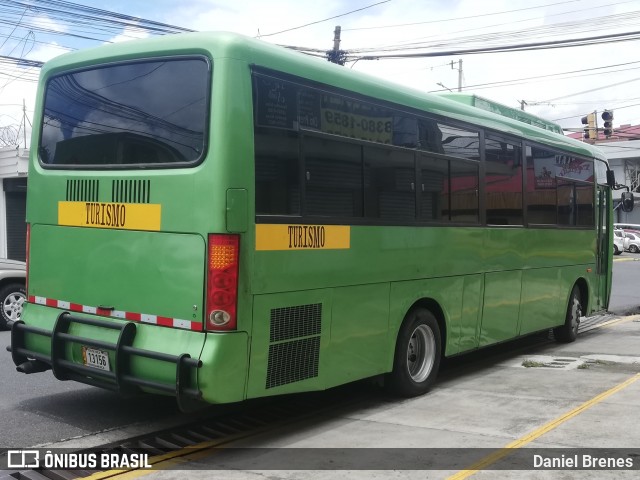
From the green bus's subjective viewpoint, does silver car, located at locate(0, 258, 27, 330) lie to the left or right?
on its left

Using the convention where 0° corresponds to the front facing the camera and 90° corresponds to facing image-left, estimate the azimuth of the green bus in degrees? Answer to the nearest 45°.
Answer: approximately 225°

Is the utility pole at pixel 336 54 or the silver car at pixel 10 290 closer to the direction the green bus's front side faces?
the utility pole

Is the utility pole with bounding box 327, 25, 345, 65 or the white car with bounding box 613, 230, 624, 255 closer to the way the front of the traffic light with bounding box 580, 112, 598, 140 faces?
the utility pole
